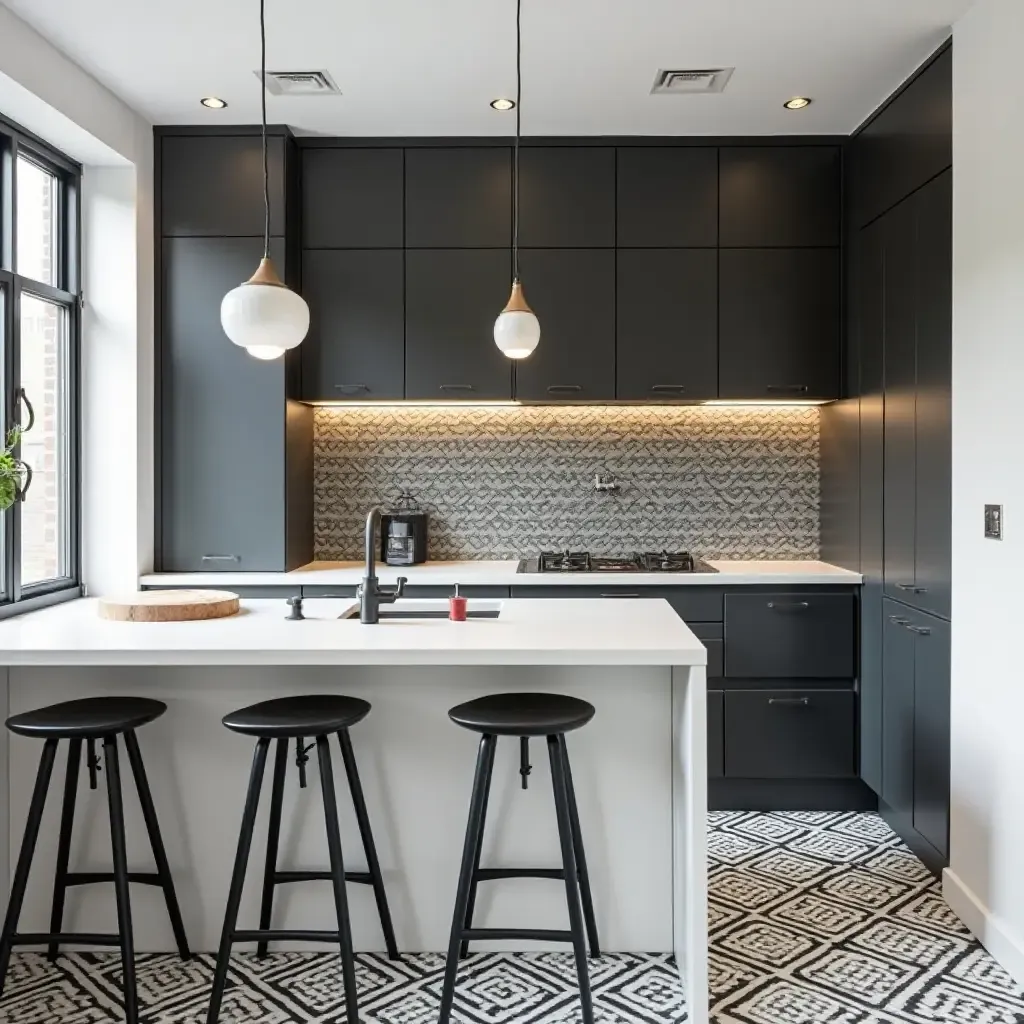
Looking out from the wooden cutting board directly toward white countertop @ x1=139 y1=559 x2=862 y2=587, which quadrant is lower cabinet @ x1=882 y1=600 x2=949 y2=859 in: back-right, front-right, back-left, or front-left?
front-right

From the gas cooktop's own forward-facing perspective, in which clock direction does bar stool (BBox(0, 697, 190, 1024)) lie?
The bar stool is roughly at 1 o'clock from the gas cooktop.

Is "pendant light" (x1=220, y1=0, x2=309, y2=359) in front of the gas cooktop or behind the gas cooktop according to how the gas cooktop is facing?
in front

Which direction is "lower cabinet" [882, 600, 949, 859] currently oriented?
to the viewer's left

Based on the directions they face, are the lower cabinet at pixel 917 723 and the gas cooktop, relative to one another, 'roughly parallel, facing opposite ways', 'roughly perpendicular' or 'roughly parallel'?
roughly perpendicular

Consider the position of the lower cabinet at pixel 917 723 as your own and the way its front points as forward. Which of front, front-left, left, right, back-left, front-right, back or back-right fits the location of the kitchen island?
front-left

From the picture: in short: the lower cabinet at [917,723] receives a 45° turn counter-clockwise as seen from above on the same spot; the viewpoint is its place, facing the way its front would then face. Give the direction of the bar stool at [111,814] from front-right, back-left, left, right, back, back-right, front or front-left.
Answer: front

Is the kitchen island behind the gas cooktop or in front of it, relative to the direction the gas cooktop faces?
in front

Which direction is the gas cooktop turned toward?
toward the camera

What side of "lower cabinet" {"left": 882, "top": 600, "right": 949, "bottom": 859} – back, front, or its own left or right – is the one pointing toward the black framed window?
front

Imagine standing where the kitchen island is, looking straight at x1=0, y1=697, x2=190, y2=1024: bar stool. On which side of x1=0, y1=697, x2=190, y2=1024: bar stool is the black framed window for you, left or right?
right

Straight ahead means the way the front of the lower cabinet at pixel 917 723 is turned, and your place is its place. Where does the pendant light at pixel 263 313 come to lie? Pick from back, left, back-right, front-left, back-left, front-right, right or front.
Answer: front-left

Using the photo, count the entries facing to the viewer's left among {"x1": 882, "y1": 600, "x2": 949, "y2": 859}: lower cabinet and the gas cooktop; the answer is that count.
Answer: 1

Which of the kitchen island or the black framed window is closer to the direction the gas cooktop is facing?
the kitchen island

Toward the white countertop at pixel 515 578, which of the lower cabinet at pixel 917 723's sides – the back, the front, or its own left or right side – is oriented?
front
